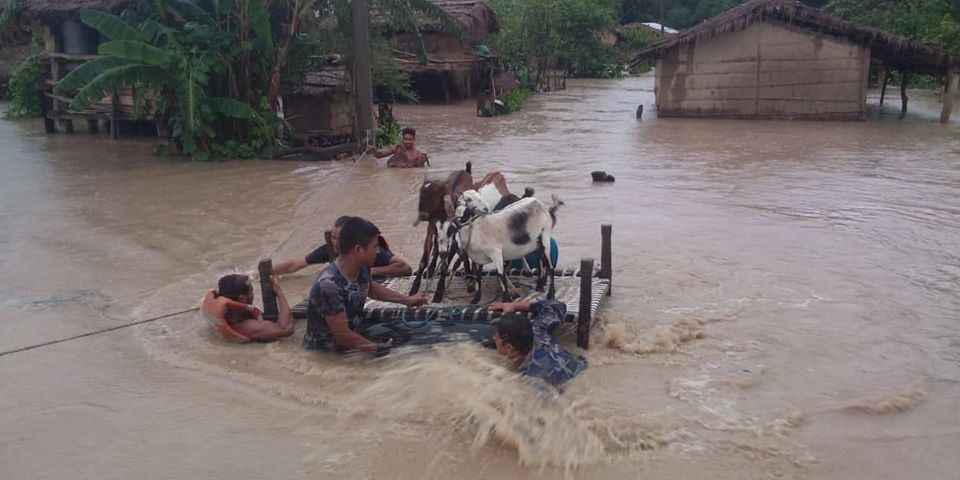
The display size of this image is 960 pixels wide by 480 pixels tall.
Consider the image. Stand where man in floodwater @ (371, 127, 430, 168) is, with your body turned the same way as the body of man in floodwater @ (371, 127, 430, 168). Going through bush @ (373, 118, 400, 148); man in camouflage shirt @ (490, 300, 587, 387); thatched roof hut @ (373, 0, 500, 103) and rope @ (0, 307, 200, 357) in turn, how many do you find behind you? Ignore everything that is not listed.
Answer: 2

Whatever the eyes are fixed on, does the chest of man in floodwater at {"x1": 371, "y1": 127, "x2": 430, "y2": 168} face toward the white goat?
yes

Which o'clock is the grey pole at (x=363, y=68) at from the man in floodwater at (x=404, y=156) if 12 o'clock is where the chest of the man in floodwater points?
The grey pole is roughly at 5 o'clock from the man in floodwater.

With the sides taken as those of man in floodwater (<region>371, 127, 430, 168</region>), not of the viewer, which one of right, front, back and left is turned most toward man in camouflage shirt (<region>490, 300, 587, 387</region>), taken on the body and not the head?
front

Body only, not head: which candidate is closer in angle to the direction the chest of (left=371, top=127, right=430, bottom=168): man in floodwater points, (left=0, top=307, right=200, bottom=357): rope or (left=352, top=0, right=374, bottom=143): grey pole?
the rope

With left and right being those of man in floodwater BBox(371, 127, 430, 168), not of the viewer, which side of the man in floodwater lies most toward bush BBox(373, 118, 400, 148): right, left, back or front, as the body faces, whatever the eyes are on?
back

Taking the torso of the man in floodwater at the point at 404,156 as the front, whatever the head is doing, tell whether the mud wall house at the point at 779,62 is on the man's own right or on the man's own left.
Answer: on the man's own left

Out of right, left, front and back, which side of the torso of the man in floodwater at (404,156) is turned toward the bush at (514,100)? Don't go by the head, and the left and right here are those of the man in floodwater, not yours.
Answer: back

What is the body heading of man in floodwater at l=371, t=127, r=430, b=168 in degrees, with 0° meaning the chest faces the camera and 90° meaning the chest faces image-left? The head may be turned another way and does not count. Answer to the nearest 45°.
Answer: approximately 0°

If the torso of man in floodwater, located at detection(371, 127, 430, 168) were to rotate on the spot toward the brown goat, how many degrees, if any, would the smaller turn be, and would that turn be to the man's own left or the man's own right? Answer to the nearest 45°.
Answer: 0° — they already face it

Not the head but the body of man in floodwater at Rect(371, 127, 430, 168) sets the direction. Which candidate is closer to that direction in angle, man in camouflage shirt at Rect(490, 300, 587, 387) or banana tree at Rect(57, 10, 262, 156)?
the man in camouflage shirt

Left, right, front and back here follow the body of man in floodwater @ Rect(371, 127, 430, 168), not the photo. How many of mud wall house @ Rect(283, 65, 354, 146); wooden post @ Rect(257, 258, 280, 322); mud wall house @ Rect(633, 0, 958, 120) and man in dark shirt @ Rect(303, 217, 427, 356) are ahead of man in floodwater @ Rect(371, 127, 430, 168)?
2

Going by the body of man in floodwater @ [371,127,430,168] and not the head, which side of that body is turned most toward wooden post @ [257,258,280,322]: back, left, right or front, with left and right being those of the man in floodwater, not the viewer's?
front
